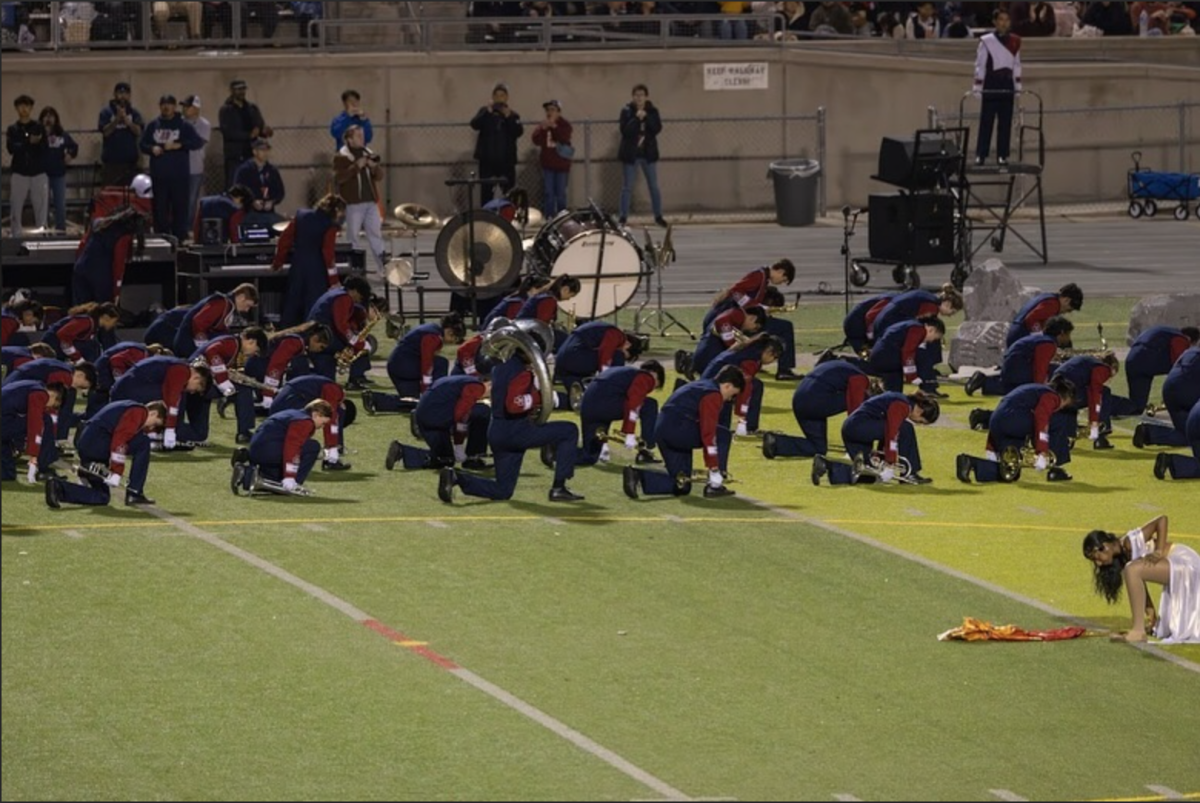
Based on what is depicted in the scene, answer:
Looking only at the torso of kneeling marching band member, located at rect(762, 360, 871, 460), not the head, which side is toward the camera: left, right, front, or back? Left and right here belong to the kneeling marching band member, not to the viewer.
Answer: right

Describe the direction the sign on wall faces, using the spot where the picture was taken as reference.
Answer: facing the viewer

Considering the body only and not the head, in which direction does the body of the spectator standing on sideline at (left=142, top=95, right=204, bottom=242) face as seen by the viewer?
toward the camera

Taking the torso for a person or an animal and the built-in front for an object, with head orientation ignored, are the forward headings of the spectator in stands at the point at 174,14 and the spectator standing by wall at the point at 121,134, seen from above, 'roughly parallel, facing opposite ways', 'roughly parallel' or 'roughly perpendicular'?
roughly parallel

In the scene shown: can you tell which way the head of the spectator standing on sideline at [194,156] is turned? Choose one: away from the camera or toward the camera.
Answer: toward the camera

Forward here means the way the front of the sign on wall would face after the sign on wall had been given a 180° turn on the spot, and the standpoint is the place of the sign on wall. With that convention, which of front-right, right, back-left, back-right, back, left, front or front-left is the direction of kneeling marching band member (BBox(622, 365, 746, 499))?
back

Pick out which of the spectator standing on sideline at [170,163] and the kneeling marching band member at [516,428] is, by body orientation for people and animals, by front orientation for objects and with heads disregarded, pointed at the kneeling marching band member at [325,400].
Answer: the spectator standing on sideline

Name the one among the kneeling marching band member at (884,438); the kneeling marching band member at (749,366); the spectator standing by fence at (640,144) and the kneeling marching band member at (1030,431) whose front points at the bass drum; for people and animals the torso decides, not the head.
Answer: the spectator standing by fence

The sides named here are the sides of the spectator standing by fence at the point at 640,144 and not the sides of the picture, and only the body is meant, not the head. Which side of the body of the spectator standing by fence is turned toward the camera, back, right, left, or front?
front

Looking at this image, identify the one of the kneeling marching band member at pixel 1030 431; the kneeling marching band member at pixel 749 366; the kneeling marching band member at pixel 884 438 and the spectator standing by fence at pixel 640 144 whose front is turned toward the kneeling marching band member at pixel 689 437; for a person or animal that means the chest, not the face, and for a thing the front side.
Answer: the spectator standing by fence

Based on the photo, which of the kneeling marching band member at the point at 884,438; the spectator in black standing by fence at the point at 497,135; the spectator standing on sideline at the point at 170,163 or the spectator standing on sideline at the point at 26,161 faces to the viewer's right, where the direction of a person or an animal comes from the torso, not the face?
the kneeling marching band member

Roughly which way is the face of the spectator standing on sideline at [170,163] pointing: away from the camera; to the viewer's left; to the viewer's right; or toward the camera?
toward the camera

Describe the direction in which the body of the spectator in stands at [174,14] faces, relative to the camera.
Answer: toward the camera

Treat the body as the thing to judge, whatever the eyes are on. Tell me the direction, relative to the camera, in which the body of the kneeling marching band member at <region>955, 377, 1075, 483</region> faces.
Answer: to the viewer's right

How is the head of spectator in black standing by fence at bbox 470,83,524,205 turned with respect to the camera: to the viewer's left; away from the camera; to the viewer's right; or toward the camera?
toward the camera

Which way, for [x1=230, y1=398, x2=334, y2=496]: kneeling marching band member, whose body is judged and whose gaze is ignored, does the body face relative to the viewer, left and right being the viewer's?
facing to the right of the viewer

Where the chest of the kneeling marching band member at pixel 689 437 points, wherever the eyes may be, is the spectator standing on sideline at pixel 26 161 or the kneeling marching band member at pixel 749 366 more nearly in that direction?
the kneeling marching band member
